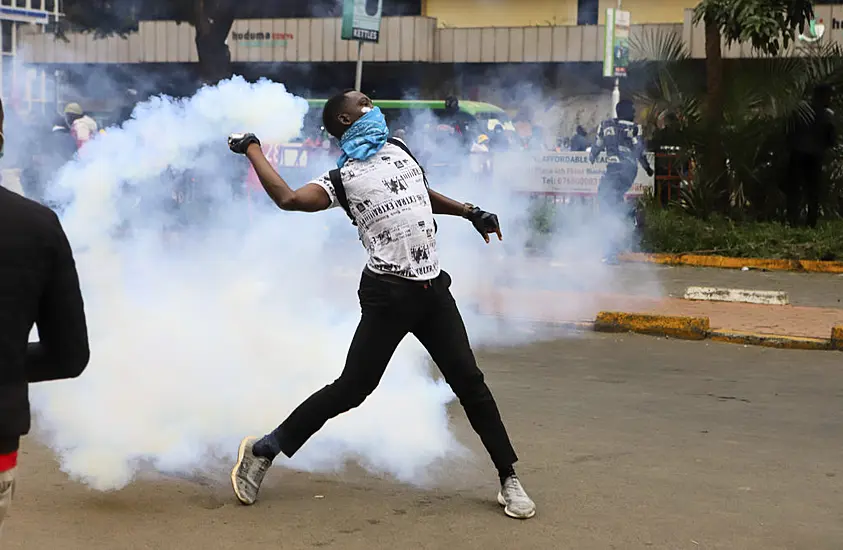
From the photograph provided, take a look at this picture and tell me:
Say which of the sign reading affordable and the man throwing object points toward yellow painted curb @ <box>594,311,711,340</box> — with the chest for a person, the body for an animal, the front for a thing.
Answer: the sign reading affordable

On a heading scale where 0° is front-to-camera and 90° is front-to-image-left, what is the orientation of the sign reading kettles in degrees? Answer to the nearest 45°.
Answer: approximately 0°

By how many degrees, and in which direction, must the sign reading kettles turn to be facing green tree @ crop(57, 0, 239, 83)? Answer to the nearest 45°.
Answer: approximately 90° to its right

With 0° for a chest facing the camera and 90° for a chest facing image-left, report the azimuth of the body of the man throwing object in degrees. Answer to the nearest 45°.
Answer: approximately 315°

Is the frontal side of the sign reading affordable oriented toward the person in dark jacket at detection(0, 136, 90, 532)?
yes

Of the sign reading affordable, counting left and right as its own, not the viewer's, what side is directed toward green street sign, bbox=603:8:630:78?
back

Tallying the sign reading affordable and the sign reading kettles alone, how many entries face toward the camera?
2

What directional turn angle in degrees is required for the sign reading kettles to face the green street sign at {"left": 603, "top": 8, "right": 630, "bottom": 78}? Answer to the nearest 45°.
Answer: approximately 135° to its left

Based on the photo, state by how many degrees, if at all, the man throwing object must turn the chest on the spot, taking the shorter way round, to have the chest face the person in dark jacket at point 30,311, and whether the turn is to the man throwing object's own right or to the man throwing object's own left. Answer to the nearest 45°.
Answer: approximately 45° to the man throwing object's own right

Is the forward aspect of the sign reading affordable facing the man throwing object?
yes

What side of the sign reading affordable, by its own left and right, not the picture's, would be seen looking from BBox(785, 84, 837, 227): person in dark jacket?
left
